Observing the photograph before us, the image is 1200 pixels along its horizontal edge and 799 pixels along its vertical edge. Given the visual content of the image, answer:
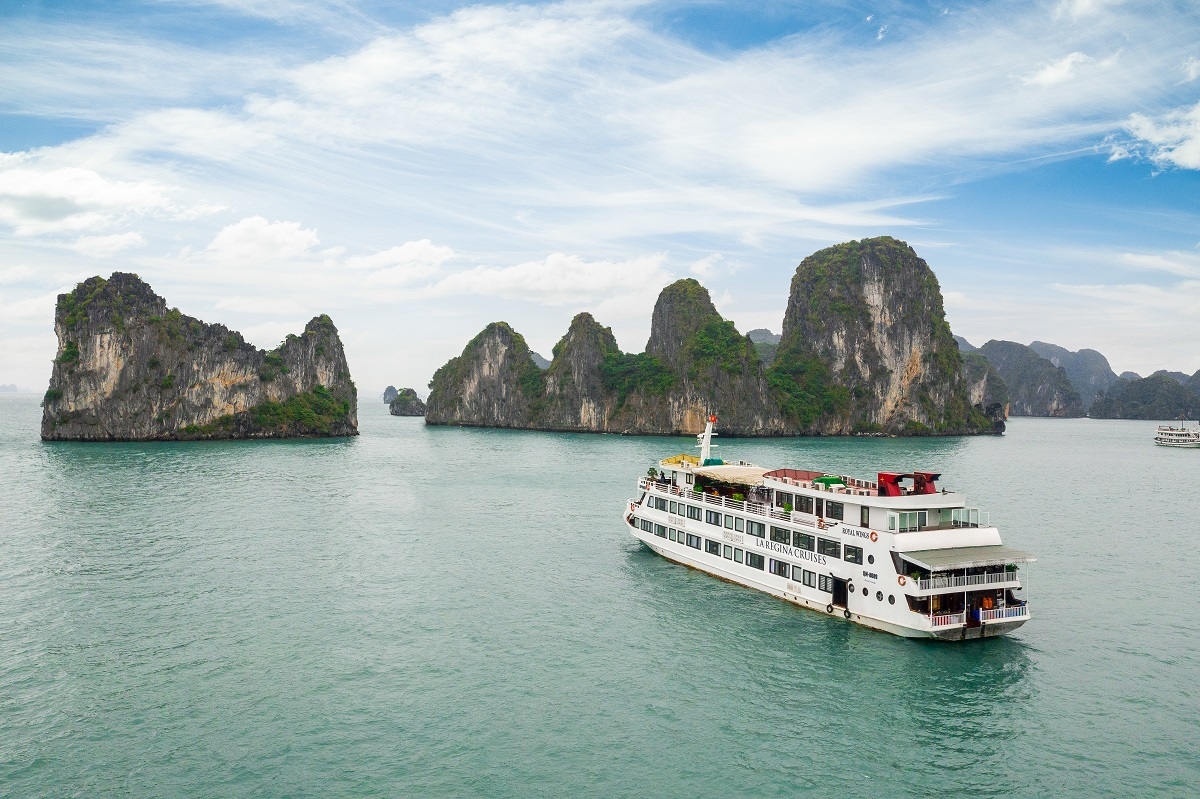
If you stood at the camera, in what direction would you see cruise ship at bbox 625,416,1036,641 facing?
facing away from the viewer and to the left of the viewer
